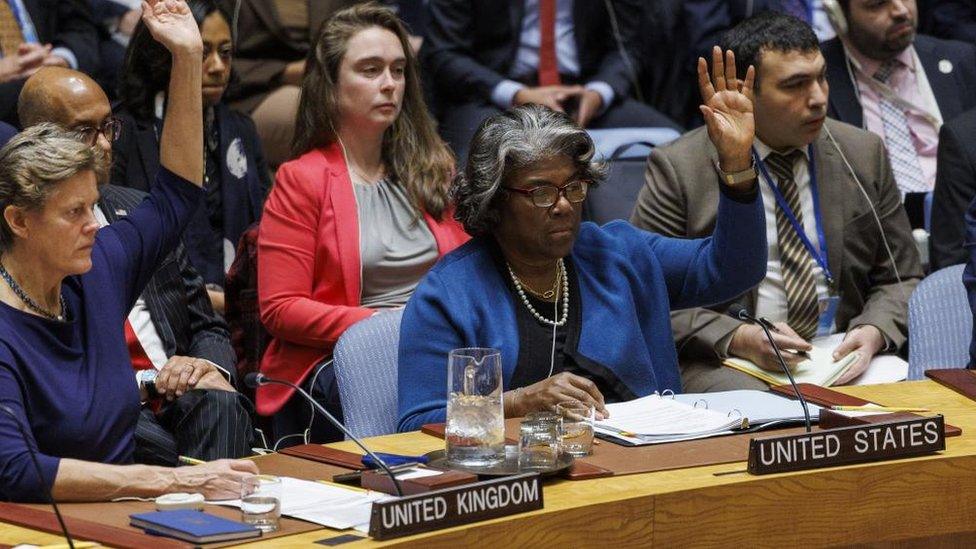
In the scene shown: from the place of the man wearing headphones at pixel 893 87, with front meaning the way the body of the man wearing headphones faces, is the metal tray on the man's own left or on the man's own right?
on the man's own right

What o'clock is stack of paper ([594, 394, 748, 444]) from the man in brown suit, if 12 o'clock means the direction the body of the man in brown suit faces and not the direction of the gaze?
The stack of paper is roughly at 2 o'clock from the man in brown suit.

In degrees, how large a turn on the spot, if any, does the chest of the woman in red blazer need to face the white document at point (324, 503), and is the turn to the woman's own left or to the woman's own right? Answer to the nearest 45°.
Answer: approximately 45° to the woman's own right

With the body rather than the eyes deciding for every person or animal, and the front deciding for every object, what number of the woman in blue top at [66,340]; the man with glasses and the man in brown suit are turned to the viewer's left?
0

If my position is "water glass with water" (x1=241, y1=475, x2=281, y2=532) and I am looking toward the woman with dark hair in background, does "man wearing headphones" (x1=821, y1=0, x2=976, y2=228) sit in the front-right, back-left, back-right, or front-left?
front-right

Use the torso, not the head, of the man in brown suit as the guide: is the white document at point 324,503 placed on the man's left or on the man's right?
on the man's right

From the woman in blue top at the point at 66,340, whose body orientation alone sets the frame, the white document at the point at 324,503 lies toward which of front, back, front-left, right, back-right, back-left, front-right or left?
front

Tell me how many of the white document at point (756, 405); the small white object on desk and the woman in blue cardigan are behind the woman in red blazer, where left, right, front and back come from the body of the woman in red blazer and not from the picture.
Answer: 0

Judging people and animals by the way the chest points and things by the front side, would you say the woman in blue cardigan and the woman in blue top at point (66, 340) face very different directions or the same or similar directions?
same or similar directions

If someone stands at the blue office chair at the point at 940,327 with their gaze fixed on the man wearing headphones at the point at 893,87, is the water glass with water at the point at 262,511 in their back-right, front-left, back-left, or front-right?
back-left

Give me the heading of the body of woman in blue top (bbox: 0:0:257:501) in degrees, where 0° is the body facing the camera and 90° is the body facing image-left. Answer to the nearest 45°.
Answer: approximately 315°

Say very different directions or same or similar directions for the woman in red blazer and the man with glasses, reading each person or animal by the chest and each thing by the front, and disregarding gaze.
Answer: same or similar directions

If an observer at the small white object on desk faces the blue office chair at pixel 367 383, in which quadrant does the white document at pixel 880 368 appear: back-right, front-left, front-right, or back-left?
front-right

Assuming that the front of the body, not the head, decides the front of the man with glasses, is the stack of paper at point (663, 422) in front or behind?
in front

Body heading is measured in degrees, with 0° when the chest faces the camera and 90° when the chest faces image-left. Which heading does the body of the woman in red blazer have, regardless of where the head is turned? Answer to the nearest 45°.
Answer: approximately 315°
